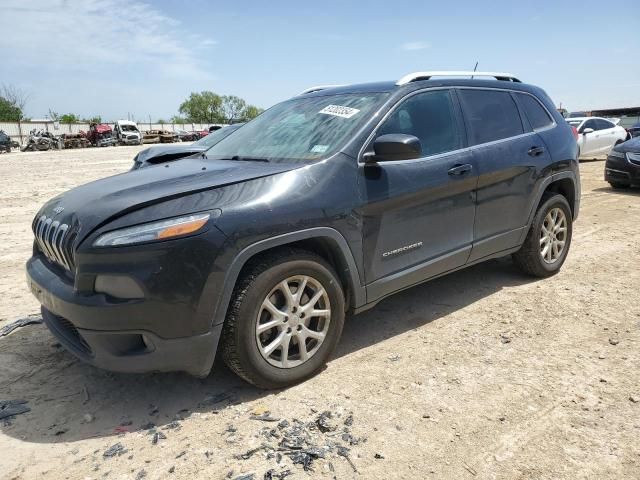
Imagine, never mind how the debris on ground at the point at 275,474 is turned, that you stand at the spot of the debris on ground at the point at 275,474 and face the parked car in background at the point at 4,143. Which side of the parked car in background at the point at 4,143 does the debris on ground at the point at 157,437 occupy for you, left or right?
left

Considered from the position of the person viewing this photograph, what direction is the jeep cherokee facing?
facing the viewer and to the left of the viewer

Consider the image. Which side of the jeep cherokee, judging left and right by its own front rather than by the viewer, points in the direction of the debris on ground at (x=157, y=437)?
front

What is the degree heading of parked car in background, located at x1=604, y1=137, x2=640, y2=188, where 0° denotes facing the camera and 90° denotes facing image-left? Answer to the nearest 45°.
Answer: approximately 45°

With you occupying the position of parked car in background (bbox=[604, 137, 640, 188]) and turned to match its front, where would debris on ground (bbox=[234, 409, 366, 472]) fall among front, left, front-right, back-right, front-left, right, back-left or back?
front-left

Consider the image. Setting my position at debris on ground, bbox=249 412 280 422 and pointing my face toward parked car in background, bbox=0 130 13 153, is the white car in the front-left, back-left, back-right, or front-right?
front-right

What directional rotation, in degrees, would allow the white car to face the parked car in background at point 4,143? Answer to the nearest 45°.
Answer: approximately 45° to its right

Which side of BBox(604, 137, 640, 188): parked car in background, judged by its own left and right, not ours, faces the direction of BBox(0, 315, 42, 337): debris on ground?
front

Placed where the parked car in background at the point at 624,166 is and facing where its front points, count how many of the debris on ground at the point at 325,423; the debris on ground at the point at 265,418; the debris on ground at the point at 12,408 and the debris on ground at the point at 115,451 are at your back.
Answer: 0

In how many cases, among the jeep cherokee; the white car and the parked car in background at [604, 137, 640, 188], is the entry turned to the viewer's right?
0

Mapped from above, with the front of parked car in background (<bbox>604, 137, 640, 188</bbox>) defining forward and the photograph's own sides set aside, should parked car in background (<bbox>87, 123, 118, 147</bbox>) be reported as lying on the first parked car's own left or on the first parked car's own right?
on the first parked car's own right

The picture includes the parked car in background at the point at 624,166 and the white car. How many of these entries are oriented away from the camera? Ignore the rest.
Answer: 0

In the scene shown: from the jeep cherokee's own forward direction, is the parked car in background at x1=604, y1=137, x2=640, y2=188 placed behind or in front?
behind

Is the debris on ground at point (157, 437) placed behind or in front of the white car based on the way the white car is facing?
in front

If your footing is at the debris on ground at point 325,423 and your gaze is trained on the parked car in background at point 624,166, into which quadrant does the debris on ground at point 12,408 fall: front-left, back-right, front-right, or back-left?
back-left

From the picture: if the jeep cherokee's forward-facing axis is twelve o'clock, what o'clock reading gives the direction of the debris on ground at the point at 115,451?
The debris on ground is roughly at 12 o'clock from the jeep cherokee.

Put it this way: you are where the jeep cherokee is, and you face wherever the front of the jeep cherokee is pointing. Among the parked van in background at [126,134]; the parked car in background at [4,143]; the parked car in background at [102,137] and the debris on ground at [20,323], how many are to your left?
0
